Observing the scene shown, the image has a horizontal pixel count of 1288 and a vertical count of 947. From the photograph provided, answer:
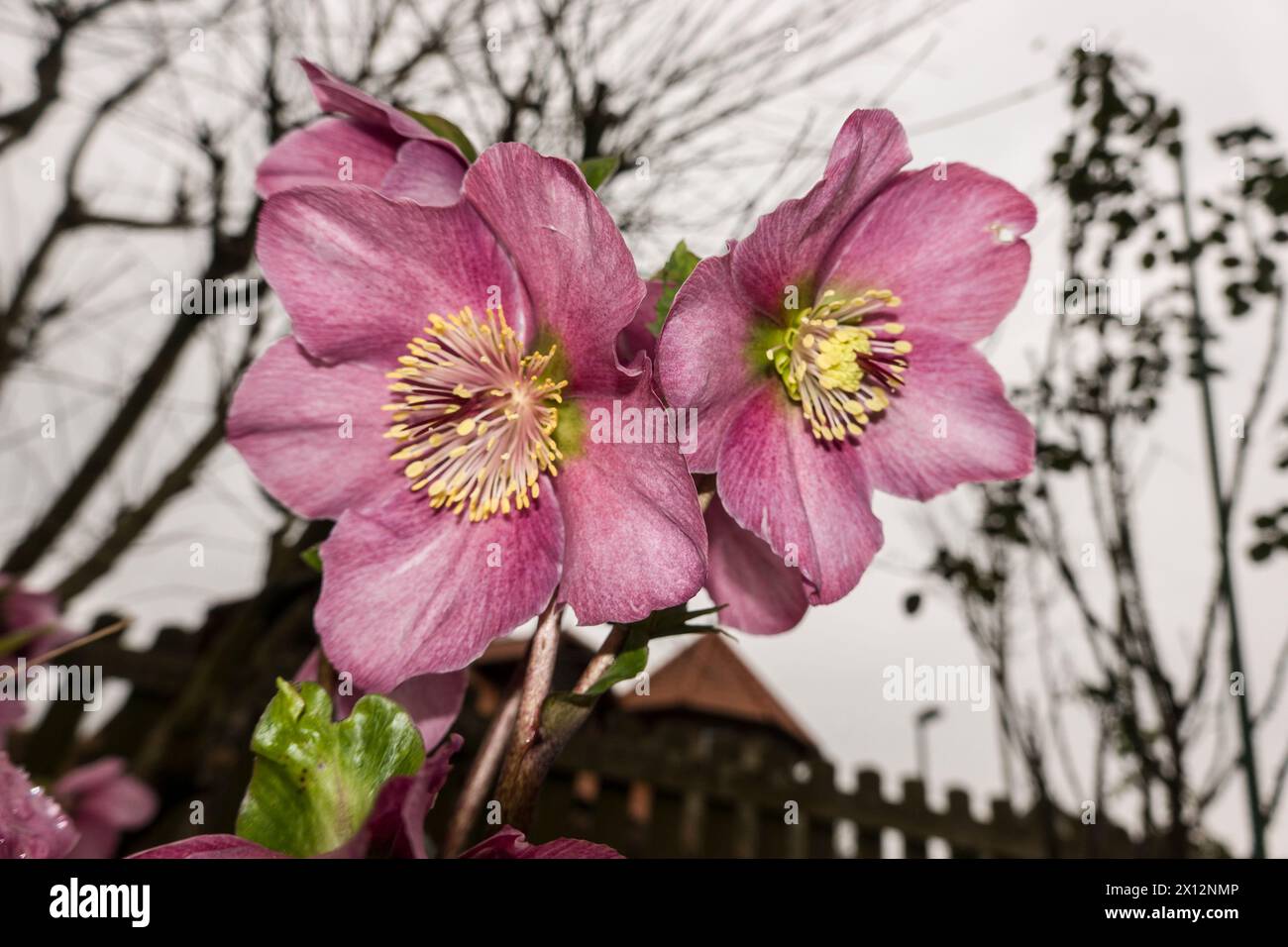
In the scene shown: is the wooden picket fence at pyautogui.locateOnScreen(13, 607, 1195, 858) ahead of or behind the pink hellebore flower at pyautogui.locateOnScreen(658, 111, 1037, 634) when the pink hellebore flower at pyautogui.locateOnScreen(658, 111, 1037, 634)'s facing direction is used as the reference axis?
behind

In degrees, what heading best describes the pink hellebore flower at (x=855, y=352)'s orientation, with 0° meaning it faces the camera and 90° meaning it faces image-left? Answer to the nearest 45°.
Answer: approximately 315°
